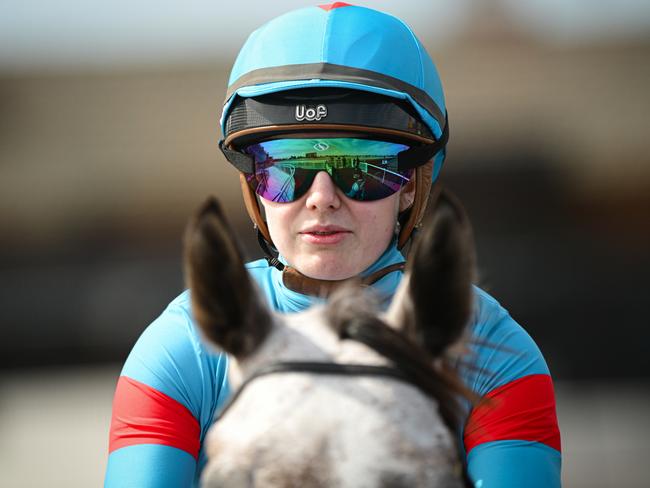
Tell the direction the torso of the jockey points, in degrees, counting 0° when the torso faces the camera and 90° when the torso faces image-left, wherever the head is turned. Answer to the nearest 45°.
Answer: approximately 0°
